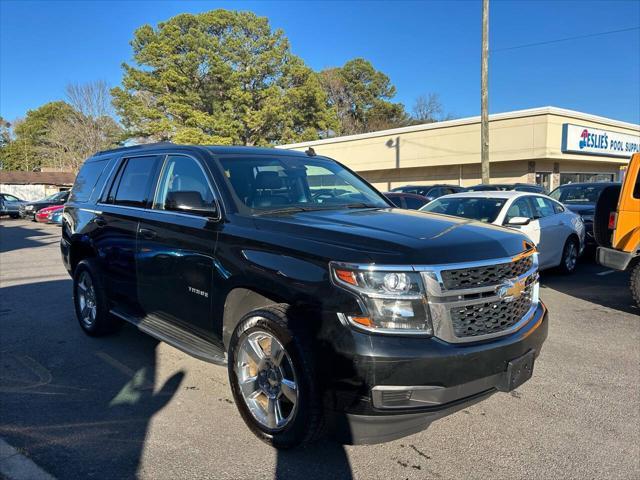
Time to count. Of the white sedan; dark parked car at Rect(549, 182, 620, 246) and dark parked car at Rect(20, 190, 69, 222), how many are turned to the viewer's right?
0

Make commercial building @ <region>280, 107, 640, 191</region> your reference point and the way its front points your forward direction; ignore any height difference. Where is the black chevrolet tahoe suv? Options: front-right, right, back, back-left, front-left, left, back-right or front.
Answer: front-right

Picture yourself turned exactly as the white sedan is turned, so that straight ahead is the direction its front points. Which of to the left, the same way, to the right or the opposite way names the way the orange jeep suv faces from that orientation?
the opposite way

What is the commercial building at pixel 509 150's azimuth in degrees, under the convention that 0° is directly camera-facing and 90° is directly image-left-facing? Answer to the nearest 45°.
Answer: approximately 315°

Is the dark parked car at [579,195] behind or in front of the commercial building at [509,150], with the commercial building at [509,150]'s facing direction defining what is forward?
in front

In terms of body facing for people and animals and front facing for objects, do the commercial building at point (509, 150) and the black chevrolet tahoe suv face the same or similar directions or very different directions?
same or similar directions

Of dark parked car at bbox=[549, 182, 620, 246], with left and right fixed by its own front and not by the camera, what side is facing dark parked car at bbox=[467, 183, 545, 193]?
right

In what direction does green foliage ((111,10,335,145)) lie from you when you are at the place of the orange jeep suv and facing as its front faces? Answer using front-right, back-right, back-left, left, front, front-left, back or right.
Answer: left

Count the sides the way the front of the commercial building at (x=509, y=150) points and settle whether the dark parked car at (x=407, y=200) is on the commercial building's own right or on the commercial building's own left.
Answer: on the commercial building's own right

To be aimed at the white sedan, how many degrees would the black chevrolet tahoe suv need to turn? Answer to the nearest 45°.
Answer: approximately 90° to its left

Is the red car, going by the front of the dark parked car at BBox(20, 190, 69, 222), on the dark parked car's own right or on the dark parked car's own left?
on the dark parked car's own left

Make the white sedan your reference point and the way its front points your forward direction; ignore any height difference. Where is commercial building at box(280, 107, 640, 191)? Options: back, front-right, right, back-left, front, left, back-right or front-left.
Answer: back-right

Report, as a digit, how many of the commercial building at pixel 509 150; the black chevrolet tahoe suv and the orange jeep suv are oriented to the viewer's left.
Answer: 0

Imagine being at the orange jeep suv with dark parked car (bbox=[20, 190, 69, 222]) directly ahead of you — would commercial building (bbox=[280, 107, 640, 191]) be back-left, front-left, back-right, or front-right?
front-right

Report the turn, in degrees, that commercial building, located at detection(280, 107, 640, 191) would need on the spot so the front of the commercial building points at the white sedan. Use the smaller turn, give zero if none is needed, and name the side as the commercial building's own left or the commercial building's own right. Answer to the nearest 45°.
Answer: approximately 45° to the commercial building's own right

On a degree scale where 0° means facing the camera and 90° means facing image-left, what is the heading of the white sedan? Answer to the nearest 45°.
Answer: approximately 45°

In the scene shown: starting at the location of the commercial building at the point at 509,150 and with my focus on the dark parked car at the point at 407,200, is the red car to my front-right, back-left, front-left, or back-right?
front-right

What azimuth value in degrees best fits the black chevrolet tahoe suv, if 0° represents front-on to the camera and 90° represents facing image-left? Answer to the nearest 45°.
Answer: approximately 315°
